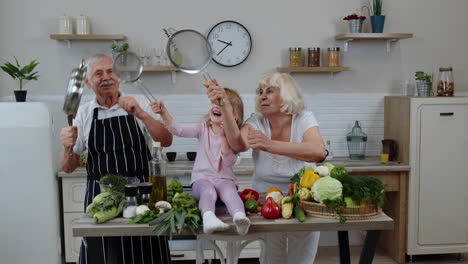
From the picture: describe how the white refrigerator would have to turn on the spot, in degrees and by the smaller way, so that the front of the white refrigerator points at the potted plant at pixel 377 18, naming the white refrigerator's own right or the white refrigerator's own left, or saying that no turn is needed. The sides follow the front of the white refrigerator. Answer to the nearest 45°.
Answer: approximately 90° to the white refrigerator's own left

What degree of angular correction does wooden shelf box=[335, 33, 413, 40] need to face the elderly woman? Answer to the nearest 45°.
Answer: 0° — it already faces them

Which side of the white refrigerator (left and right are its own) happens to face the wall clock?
left

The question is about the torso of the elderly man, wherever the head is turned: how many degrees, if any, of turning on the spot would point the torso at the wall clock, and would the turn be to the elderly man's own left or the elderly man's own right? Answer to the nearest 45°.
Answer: approximately 135° to the elderly man's own left

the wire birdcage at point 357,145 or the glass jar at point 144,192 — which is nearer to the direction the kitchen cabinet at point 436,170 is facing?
the glass jar

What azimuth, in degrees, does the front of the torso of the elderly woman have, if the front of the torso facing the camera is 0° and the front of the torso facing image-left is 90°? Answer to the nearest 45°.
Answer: approximately 45°

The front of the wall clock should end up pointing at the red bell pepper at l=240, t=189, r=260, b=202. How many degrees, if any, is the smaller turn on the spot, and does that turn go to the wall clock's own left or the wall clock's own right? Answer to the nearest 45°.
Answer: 0° — it already faces it

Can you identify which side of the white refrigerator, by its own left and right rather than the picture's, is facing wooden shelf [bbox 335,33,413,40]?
left

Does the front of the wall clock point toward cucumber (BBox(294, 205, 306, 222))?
yes

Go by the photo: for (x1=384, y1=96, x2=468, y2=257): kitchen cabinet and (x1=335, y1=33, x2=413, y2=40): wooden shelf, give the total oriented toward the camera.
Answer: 2

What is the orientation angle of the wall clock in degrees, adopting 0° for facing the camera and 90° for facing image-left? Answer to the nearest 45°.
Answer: approximately 0°
